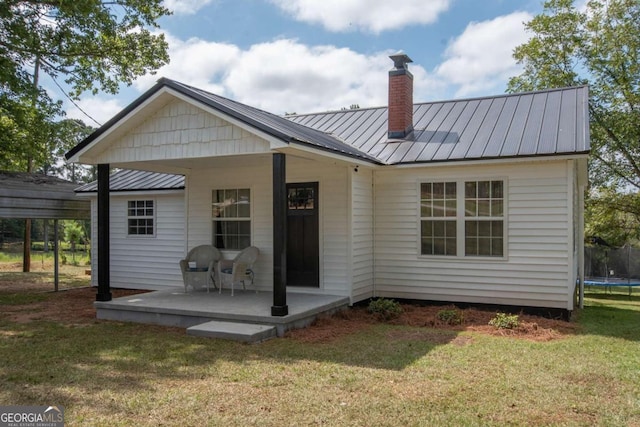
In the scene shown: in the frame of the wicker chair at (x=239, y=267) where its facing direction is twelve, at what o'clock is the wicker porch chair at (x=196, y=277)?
The wicker porch chair is roughly at 2 o'clock from the wicker chair.

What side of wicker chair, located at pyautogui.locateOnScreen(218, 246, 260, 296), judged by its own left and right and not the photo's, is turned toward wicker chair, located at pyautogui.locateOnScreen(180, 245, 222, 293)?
right

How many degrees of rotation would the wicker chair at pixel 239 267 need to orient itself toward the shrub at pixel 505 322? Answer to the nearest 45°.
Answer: approximately 90° to its left

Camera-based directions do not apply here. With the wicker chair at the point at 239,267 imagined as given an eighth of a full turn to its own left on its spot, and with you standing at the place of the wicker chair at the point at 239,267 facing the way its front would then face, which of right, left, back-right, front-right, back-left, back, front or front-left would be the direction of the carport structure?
back-right

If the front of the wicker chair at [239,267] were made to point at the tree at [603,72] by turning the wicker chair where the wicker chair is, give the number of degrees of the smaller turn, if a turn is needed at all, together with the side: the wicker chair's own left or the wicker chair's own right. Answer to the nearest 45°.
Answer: approximately 180°

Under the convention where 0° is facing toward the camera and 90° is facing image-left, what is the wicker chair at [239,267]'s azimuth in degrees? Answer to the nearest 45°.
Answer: approximately 45°

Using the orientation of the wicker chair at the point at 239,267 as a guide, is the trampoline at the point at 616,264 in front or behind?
behind

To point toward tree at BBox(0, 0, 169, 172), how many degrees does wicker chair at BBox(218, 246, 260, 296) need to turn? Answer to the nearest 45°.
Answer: approximately 90° to its right
